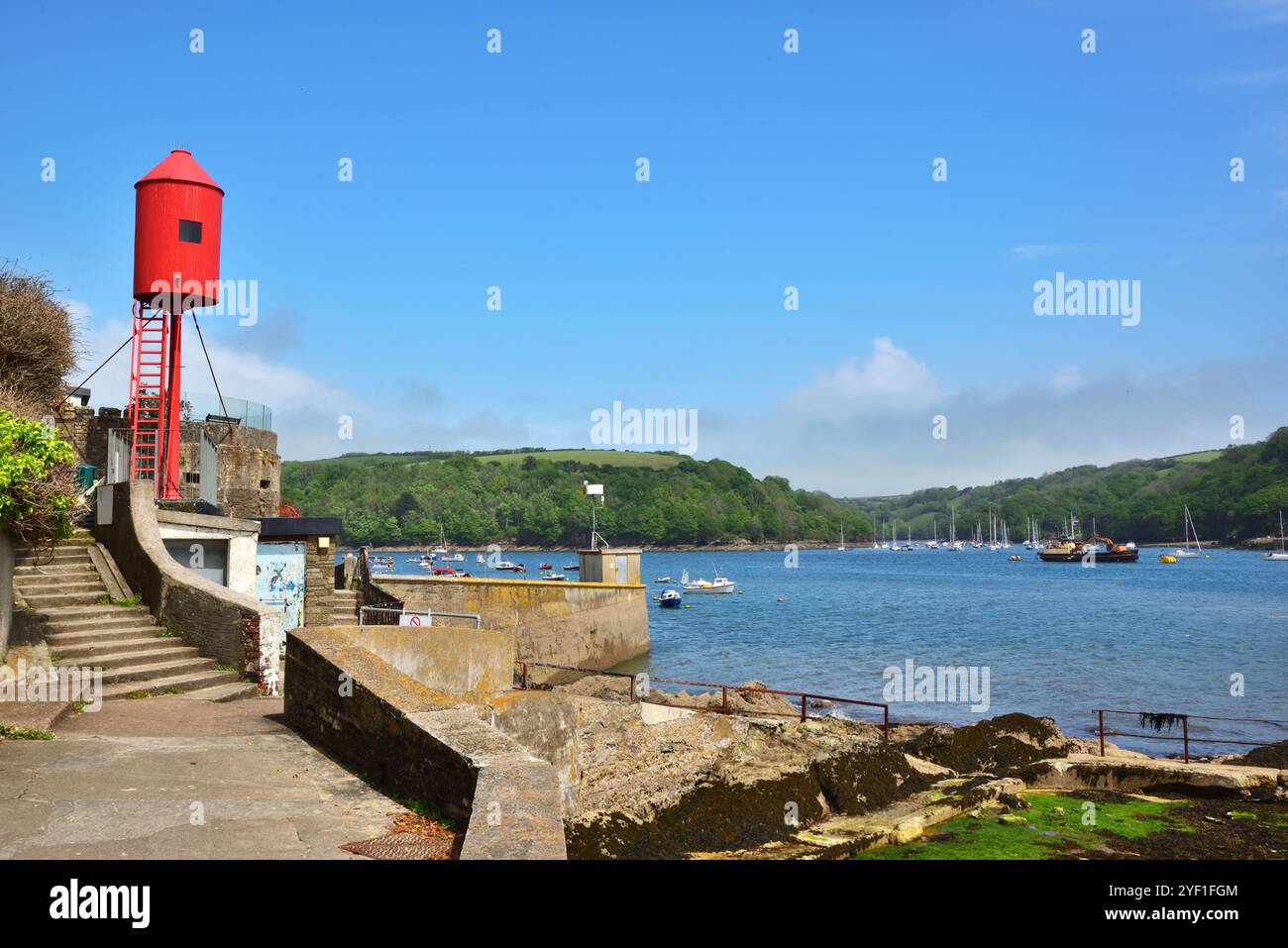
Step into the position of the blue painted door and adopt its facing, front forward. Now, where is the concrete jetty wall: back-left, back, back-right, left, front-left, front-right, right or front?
back-left

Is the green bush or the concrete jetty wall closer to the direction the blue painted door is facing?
the green bush

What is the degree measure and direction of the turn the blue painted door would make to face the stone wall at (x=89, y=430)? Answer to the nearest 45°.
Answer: approximately 135° to its right

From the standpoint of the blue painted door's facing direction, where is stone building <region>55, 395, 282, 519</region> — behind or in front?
behind

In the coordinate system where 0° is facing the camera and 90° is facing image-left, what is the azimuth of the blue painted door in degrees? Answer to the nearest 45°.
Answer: approximately 0°

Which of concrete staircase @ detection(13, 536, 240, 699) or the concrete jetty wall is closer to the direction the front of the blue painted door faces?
the concrete staircase
